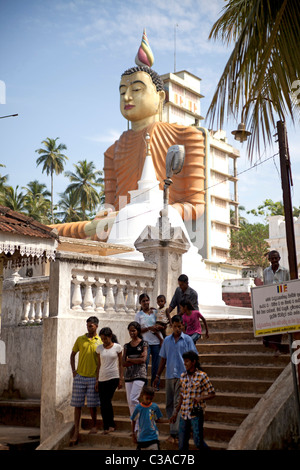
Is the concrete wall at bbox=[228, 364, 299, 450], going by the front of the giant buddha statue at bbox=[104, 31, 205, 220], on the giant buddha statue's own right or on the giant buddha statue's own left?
on the giant buddha statue's own left

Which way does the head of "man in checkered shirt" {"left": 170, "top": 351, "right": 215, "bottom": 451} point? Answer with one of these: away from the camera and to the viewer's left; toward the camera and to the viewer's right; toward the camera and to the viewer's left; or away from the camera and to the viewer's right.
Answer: toward the camera and to the viewer's left

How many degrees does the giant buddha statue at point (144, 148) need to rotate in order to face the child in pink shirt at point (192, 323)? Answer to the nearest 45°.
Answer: approximately 45° to its left

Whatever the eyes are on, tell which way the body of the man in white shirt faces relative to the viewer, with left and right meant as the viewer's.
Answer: facing the viewer

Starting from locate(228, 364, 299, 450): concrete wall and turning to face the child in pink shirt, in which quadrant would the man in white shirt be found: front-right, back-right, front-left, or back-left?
front-right

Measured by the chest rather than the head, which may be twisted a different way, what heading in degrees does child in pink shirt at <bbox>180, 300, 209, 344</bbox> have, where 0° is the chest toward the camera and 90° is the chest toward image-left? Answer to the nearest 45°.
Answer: approximately 45°

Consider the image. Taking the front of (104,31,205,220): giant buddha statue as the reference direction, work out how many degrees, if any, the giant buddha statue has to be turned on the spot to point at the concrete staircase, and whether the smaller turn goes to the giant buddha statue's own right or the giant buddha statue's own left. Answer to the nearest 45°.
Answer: approximately 45° to the giant buddha statue's own left

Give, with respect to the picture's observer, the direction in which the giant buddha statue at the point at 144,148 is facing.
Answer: facing the viewer and to the left of the viewer

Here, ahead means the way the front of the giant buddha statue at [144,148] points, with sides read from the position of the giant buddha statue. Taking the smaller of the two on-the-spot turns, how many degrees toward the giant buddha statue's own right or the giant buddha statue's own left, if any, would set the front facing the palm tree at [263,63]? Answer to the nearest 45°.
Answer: approximately 45° to the giant buddha statue's own left

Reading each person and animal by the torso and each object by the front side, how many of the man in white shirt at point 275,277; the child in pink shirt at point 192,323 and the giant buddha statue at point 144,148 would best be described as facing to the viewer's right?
0

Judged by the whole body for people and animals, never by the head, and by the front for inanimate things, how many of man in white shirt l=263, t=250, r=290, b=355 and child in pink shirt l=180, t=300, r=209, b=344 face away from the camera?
0

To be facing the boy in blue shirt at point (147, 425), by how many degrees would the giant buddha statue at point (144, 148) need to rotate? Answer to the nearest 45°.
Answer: approximately 45° to its left
